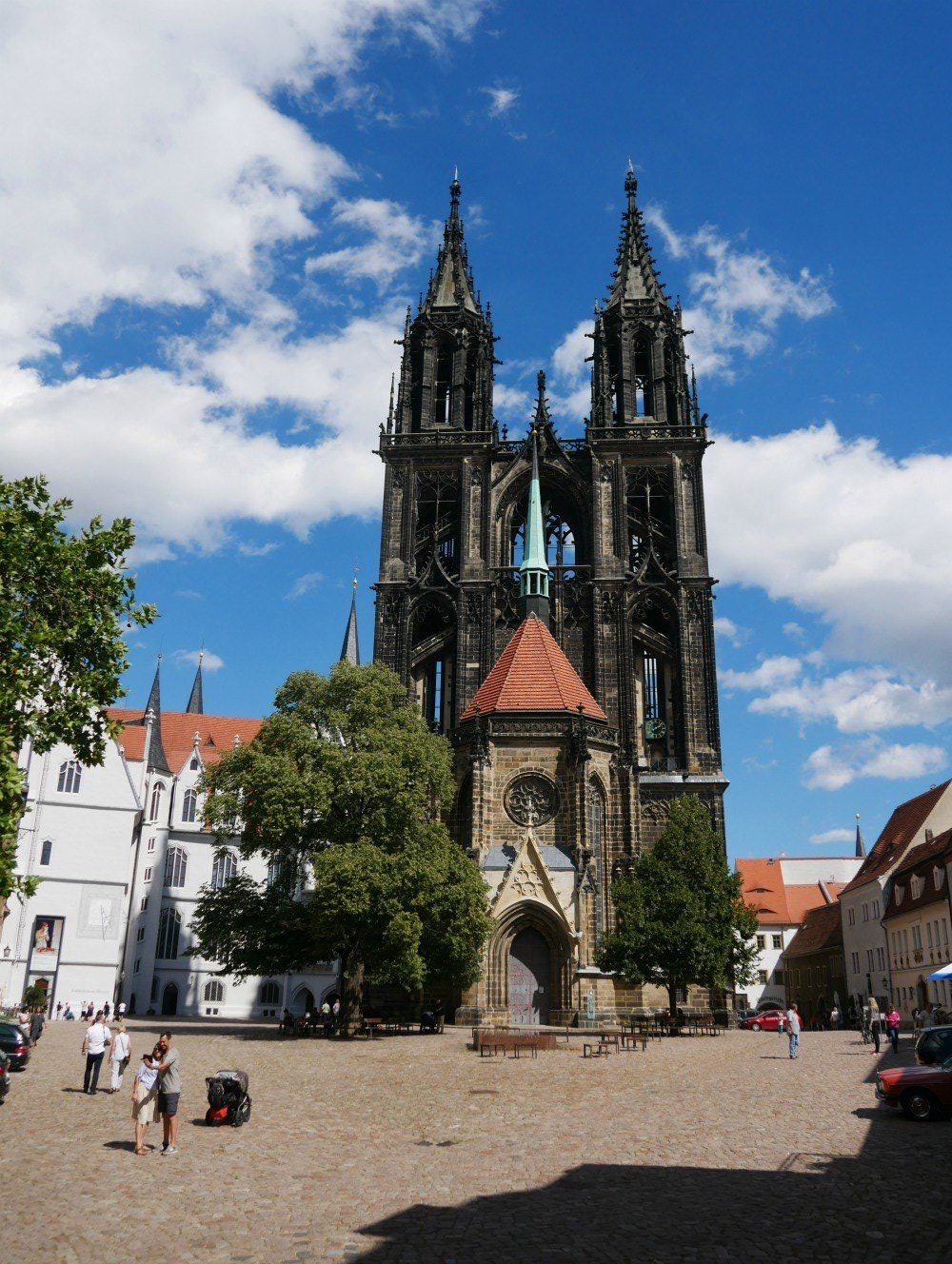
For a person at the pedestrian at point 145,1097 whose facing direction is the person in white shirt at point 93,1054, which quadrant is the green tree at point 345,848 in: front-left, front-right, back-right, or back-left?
front-right

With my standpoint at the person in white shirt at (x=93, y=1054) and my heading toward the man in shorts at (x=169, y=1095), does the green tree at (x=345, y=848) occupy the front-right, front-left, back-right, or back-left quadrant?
back-left

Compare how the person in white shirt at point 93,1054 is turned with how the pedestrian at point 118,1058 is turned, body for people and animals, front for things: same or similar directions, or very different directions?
same or similar directions
